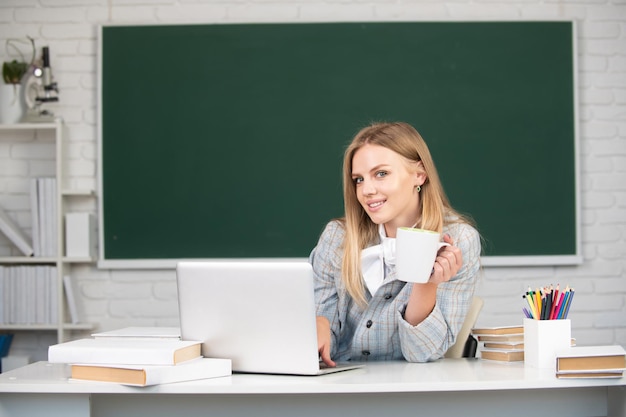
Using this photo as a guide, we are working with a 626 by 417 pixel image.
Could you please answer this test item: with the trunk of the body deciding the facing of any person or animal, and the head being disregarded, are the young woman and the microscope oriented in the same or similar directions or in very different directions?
very different directions

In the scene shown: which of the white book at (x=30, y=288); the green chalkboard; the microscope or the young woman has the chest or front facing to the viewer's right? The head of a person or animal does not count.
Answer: the microscope

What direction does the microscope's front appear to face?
to the viewer's right

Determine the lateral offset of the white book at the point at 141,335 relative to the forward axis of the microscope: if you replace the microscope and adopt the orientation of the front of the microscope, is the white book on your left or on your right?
on your right

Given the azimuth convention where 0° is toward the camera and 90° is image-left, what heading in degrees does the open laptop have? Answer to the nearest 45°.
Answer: approximately 225°
